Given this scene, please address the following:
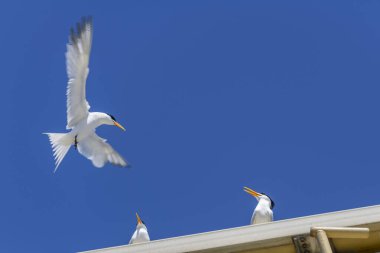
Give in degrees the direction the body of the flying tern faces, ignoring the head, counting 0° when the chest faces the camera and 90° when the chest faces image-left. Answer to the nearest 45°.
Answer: approximately 270°
